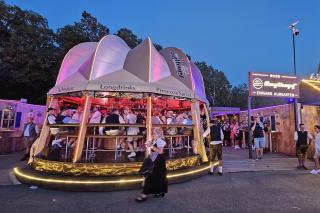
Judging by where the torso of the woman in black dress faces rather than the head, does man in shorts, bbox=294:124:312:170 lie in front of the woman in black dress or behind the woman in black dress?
behind

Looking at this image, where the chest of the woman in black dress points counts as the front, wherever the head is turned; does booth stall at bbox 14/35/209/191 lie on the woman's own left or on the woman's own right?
on the woman's own right

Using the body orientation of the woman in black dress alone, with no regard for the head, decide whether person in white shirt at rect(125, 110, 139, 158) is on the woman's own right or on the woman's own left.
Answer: on the woman's own right
